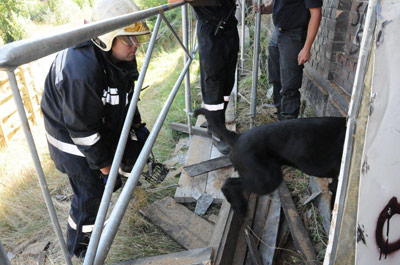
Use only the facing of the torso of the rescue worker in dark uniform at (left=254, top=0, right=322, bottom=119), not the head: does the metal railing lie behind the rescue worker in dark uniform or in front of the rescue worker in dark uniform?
in front

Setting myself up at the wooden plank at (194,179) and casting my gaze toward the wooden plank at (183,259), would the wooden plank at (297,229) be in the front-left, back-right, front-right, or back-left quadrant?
front-left

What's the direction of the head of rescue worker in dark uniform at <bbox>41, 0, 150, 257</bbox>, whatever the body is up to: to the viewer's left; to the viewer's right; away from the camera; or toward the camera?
to the viewer's right

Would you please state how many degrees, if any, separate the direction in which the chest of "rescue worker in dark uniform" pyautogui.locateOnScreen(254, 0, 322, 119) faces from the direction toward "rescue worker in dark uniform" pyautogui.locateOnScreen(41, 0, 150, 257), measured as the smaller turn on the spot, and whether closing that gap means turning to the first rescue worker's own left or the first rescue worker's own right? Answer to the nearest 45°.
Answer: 0° — they already face them

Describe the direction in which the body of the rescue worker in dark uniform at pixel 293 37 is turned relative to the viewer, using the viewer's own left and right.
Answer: facing the viewer and to the left of the viewer
